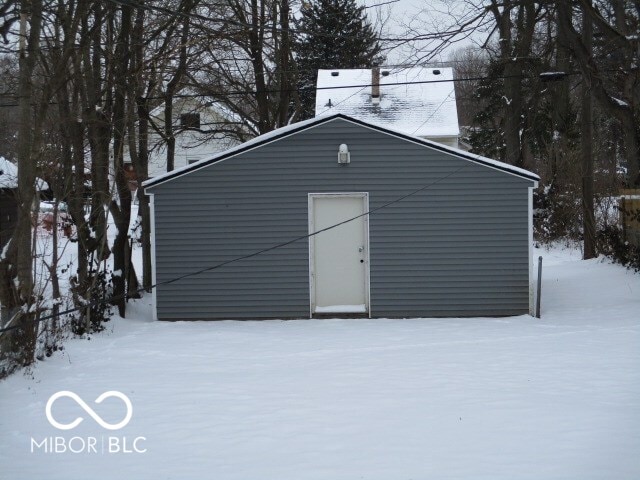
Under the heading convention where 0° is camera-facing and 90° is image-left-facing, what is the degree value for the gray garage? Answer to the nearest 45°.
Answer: approximately 0°

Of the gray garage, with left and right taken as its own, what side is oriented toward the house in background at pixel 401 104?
back
